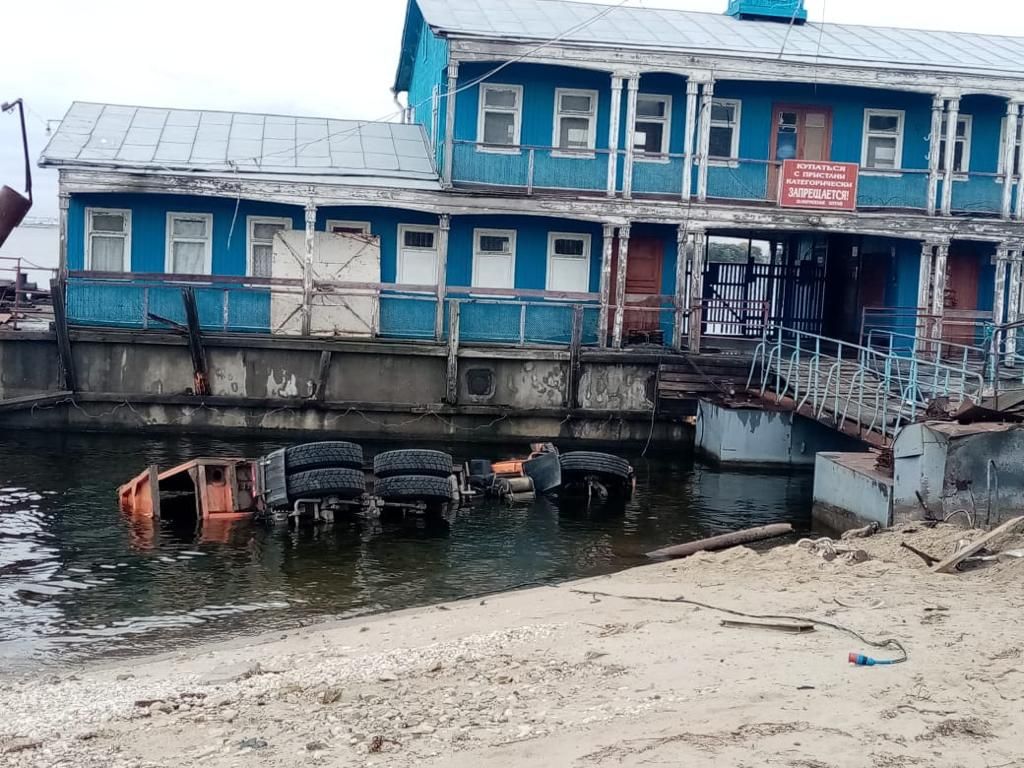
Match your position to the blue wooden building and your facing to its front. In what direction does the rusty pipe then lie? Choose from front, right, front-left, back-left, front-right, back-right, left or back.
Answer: front

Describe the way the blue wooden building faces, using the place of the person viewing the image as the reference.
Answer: facing the viewer
